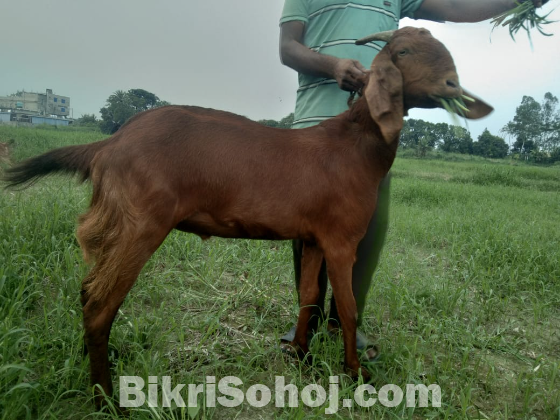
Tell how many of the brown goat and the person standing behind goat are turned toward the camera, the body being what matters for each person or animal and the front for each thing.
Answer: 1

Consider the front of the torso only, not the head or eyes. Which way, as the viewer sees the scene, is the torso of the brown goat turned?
to the viewer's right

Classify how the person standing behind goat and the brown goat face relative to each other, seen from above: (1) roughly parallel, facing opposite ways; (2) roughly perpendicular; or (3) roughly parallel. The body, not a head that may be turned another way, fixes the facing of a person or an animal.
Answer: roughly perpendicular

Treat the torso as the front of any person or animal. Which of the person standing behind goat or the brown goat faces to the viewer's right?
the brown goat

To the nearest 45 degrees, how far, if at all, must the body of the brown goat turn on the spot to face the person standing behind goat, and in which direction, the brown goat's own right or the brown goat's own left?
approximately 45° to the brown goat's own left

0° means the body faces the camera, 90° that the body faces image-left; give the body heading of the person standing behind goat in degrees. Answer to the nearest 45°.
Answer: approximately 0°
